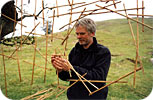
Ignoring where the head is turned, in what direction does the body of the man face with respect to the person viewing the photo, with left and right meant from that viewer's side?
facing the viewer and to the left of the viewer

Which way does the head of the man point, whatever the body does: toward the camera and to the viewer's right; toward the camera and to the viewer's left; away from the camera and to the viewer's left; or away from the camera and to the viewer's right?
toward the camera and to the viewer's left
